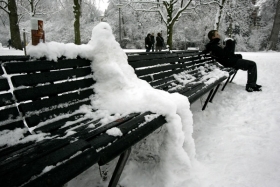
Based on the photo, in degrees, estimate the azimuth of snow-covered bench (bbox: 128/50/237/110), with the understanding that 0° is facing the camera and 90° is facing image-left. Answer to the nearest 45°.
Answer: approximately 315°

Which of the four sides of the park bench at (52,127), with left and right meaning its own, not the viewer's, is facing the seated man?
left

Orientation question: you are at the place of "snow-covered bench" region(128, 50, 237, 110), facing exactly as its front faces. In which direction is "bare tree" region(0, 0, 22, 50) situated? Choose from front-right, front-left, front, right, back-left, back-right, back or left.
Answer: back

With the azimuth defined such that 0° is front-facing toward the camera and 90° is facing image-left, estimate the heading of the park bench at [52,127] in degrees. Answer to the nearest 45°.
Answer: approximately 315°

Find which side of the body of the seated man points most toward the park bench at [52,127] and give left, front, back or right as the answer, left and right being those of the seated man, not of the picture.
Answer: right

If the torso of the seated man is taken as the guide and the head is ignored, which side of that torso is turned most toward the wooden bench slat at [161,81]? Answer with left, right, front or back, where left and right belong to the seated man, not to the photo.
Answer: right

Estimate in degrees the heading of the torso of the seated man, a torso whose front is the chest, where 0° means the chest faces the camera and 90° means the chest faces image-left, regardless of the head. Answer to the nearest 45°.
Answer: approximately 270°
